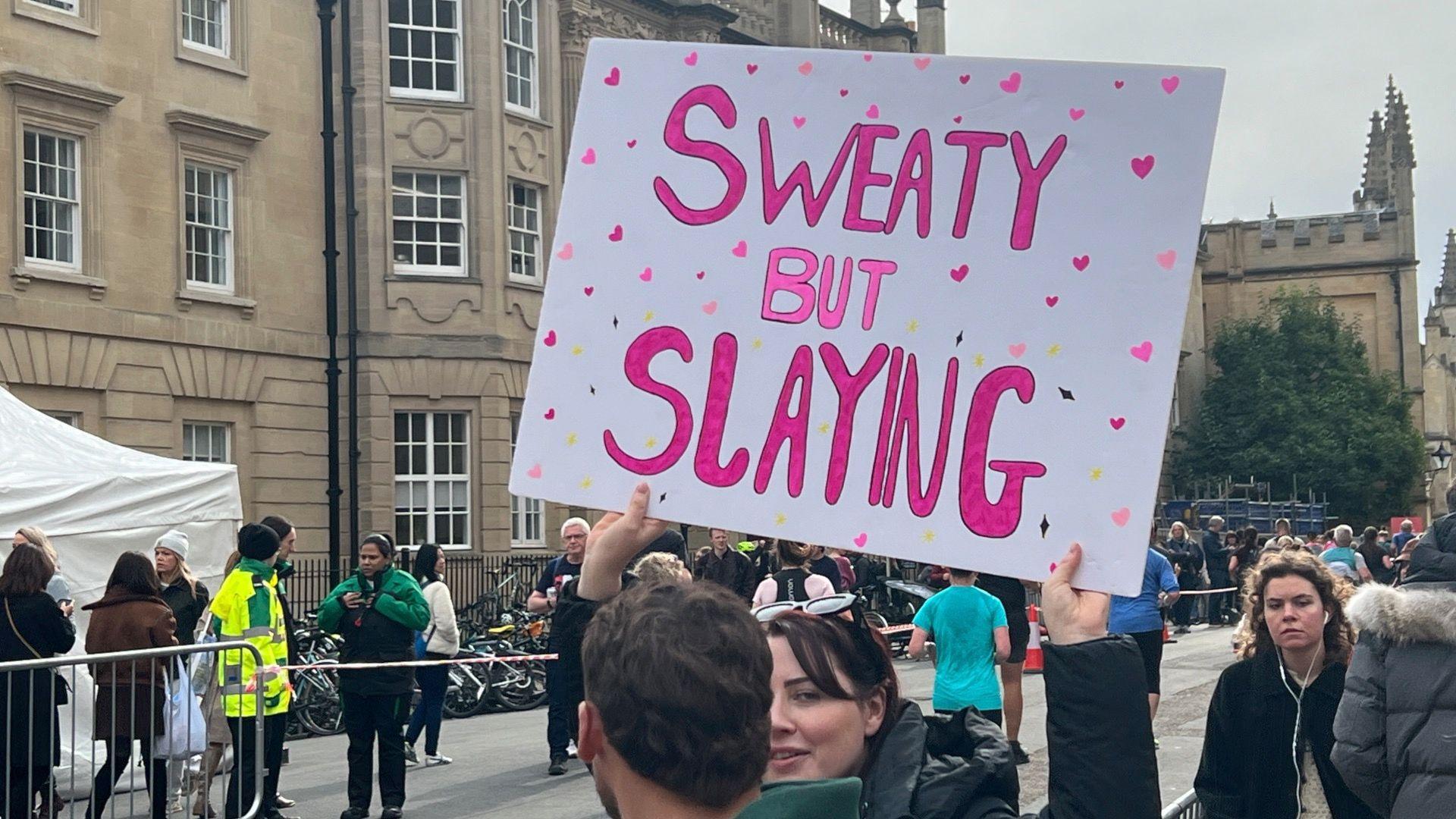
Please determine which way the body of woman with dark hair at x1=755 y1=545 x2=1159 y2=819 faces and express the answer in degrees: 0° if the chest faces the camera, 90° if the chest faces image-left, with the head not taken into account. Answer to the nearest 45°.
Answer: approximately 45°

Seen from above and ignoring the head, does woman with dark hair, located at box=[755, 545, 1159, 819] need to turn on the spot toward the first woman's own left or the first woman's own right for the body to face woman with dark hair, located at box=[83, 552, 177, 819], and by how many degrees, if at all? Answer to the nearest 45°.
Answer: approximately 90° to the first woman's own right

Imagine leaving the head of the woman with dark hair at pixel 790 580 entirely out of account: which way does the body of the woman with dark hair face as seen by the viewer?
away from the camera

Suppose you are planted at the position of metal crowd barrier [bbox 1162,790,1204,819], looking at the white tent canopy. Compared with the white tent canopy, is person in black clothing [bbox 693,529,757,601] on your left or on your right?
right

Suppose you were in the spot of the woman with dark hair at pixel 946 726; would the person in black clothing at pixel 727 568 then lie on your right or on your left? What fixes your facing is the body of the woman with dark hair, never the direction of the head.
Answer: on your right
